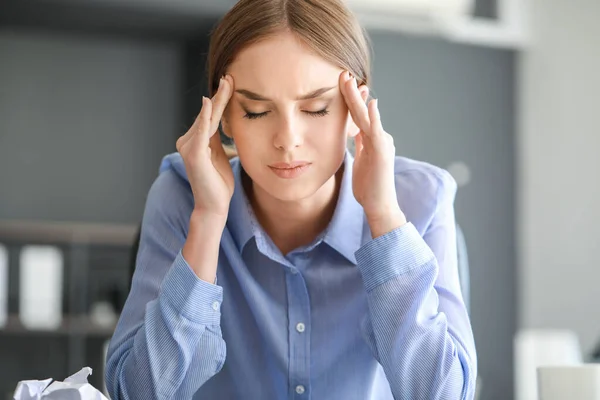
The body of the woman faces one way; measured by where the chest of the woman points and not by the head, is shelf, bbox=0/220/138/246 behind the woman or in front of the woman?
behind

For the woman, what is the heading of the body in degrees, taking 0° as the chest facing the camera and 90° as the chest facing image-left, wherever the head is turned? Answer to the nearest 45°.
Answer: approximately 0°

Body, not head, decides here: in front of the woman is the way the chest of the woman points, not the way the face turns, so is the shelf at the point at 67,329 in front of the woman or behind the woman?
behind
